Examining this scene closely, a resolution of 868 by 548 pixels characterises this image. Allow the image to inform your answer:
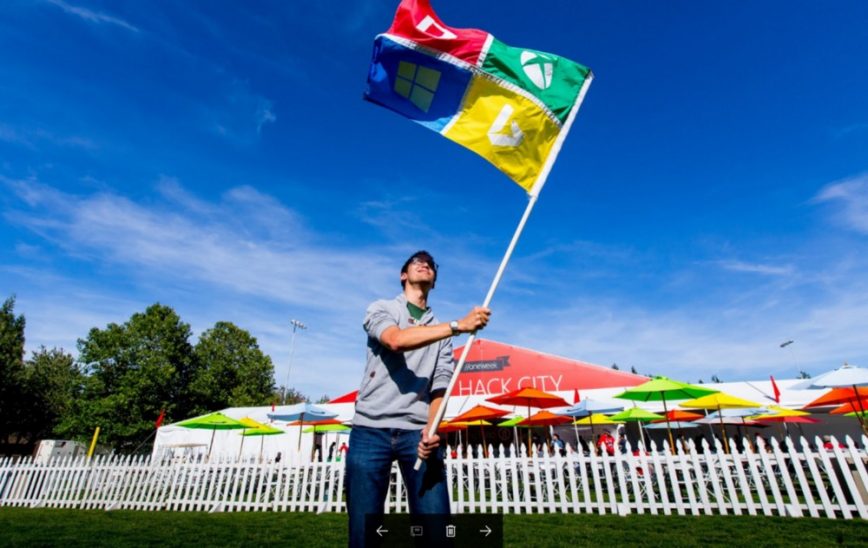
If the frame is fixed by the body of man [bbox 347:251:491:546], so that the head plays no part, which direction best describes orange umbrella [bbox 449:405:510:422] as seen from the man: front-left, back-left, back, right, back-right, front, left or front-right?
back-left

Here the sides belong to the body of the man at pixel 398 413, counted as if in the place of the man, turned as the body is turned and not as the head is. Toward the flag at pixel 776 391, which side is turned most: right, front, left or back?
left

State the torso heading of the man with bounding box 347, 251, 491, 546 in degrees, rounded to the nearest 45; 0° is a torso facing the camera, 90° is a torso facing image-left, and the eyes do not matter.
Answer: approximately 315°

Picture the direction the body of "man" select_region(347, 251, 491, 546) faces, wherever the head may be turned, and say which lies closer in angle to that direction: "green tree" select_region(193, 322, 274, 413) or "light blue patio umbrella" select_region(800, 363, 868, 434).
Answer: the light blue patio umbrella

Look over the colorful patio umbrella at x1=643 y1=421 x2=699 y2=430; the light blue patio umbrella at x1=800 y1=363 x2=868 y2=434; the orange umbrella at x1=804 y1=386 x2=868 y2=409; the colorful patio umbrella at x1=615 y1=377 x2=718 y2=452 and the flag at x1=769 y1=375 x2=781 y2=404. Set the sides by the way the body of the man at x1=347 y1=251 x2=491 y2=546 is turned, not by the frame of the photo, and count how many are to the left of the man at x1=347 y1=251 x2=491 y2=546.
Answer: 5

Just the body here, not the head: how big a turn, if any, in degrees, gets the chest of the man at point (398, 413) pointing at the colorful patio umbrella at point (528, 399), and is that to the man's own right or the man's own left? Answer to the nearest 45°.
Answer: approximately 135° to the man's own left

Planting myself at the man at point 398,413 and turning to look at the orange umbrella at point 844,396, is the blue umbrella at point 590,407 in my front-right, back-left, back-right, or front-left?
front-left

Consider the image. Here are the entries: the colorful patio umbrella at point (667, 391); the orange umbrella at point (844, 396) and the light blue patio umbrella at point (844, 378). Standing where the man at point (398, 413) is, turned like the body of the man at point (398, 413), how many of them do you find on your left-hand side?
3

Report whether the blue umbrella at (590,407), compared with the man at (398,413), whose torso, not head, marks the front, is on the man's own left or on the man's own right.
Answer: on the man's own left

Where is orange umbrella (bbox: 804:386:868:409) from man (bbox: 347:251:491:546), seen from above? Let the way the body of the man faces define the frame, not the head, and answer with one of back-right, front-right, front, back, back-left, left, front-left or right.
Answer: left

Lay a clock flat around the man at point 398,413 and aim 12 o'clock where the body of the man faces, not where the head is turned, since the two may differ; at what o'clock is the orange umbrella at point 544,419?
The orange umbrella is roughly at 8 o'clock from the man.

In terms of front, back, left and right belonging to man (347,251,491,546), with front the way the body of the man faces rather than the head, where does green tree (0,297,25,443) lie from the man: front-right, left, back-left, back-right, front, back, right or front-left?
back
